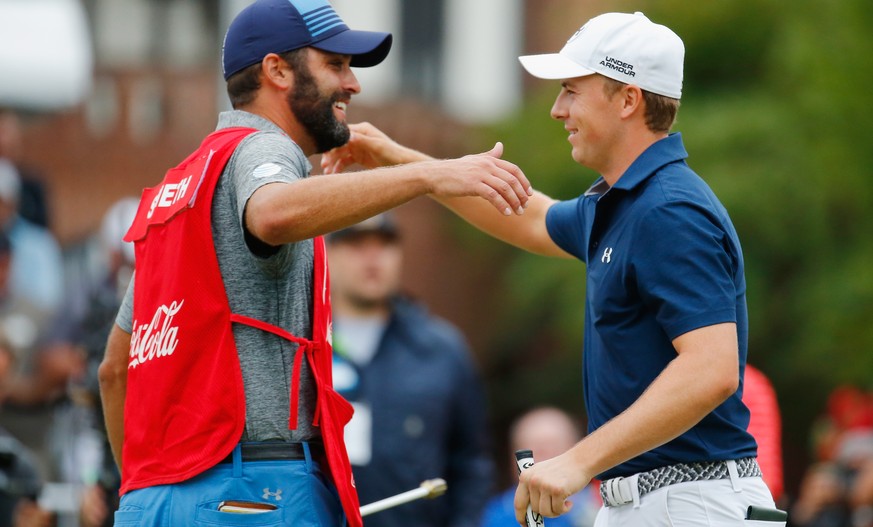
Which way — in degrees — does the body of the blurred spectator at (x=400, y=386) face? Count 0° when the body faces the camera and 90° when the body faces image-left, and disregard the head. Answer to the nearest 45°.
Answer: approximately 0°

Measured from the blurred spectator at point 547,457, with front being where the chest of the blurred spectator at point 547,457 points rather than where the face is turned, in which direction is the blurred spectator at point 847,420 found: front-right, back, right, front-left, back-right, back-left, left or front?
back-left

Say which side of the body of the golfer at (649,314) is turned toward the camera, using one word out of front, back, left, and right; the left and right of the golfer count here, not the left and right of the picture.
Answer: left

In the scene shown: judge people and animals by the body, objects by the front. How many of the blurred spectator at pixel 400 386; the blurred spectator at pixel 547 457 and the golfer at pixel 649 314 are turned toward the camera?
2

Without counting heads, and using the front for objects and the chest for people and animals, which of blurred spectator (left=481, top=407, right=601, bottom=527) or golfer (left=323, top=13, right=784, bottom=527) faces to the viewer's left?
the golfer

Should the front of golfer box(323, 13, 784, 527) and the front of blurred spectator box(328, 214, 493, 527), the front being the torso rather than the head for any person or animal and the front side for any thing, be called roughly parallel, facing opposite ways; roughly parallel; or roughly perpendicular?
roughly perpendicular

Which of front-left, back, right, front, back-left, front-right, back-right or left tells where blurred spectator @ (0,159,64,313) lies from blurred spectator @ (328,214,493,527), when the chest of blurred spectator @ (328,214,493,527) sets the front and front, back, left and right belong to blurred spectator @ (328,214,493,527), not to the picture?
back-right

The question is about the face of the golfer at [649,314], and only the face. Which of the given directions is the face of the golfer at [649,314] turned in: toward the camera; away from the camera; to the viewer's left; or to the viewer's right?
to the viewer's left

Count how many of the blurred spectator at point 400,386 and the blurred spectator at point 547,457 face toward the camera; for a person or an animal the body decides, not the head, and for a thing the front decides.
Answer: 2

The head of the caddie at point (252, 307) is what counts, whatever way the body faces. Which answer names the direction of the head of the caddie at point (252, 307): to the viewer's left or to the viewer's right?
to the viewer's right

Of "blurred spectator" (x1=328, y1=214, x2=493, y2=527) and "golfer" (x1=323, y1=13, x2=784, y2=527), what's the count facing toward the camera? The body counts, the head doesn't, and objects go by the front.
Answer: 1
